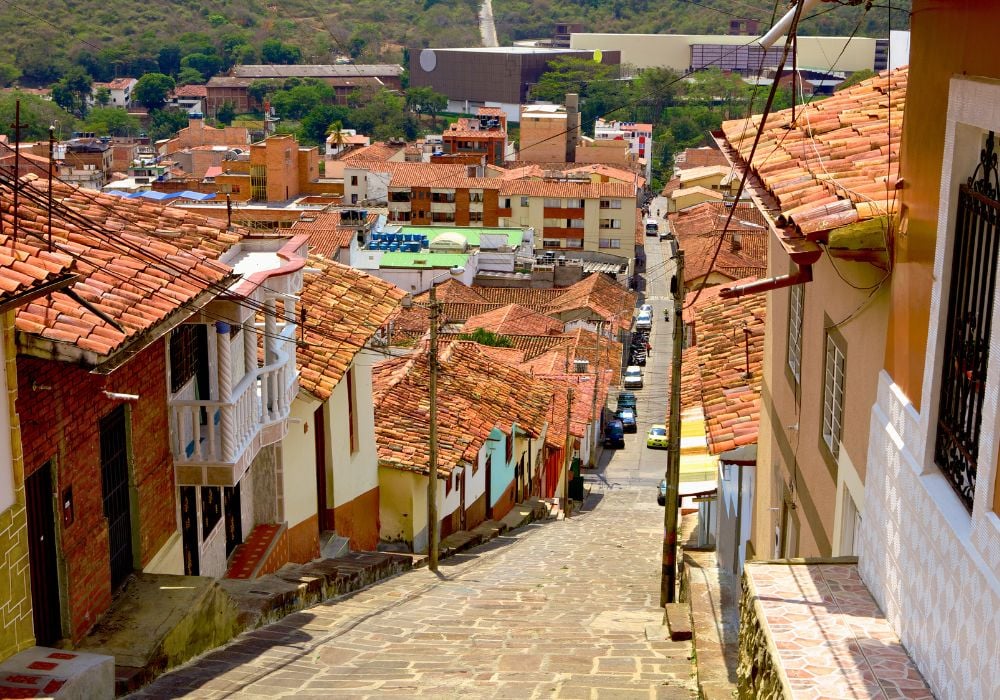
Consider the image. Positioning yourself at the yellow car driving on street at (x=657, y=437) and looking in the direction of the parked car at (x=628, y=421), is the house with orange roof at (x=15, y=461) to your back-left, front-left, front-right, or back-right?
back-left

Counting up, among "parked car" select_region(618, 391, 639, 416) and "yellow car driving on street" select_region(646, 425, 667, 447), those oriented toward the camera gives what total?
2

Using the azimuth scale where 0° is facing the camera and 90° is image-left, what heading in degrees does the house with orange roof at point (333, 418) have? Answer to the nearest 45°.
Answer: approximately 315°

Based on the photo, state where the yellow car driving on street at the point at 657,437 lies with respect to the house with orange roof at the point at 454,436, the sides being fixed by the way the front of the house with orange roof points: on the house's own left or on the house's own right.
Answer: on the house's own left

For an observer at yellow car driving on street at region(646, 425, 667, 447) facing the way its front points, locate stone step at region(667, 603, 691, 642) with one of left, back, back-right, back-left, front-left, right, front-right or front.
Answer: front

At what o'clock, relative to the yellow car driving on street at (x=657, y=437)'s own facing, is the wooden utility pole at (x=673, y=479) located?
The wooden utility pole is roughly at 12 o'clock from the yellow car driving on street.

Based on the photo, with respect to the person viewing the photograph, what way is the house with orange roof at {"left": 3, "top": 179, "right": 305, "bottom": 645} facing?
facing the viewer and to the right of the viewer

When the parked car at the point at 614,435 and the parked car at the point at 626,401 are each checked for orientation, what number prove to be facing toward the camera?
2

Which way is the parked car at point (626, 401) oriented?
toward the camera

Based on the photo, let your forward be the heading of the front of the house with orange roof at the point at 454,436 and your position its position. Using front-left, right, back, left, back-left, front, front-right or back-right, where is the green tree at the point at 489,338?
back-left
